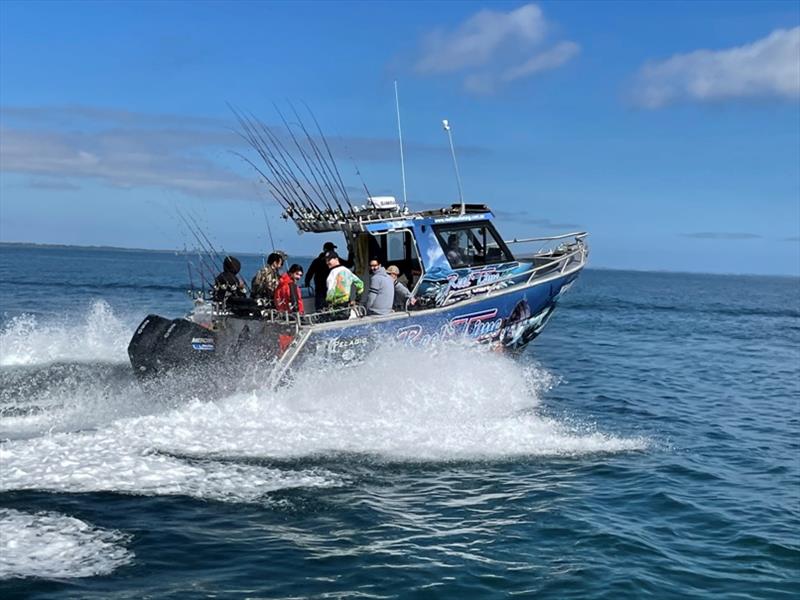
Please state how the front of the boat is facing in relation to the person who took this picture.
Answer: facing away from the viewer and to the right of the viewer

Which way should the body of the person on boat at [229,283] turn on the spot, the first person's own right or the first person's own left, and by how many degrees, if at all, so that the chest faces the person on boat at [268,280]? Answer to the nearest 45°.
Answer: approximately 90° to the first person's own right

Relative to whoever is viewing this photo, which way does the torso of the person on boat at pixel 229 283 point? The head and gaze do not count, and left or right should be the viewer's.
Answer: facing away from the viewer and to the right of the viewer
